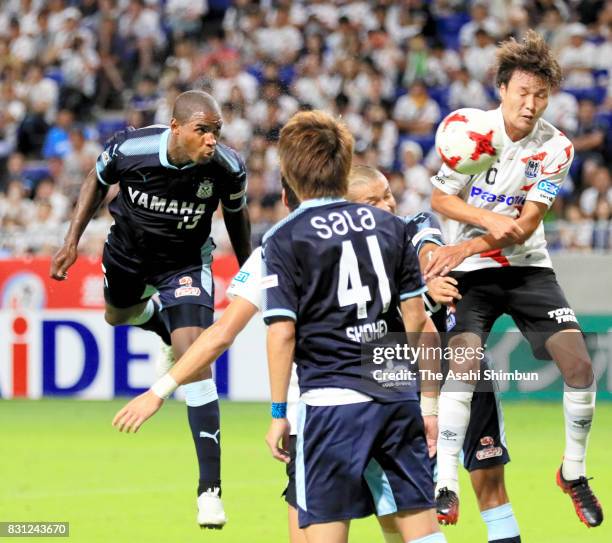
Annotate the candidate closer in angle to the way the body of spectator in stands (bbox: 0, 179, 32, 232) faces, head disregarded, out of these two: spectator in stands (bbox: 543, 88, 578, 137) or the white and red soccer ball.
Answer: the white and red soccer ball

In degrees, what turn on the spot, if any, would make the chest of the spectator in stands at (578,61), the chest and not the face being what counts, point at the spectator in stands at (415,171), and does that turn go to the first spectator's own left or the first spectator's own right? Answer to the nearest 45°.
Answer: approximately 45° to the first spectator's own right

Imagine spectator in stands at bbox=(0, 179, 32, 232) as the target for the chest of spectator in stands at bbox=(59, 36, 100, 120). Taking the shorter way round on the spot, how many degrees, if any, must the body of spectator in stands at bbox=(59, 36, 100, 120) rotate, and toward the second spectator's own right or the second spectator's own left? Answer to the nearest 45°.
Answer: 0° — they already face them

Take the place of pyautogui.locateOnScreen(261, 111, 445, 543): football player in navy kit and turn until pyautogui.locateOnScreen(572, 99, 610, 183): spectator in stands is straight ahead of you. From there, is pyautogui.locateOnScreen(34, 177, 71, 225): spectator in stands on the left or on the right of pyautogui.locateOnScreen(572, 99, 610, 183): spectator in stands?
left

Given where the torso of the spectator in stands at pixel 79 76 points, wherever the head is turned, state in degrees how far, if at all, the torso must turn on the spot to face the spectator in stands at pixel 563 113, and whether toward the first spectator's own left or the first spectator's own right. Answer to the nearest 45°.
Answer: approximately 45° to the first spectator's own left

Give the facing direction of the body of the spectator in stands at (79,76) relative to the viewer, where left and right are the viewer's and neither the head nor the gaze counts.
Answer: facing the viewer

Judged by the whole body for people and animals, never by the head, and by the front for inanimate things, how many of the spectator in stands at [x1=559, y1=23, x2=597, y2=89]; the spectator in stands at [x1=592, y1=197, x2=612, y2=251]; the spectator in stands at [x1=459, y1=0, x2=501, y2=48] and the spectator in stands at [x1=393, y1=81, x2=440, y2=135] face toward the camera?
4

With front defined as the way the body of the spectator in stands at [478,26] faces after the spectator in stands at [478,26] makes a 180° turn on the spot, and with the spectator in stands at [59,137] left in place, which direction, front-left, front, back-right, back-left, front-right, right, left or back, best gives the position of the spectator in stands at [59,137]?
left

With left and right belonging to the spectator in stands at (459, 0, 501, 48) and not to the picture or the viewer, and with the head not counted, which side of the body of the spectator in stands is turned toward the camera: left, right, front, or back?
front

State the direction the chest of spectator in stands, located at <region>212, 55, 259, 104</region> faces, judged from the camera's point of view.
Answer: toward the camera

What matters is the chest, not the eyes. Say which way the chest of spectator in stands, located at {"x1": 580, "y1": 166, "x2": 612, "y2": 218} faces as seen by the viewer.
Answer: toward the camera

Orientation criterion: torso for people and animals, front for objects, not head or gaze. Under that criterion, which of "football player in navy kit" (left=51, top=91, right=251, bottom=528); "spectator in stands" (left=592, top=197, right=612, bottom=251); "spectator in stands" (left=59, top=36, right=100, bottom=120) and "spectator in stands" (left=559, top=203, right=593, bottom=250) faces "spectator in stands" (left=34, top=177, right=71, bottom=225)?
"spectator in stands" (left=59, top=36, right=100, bottom=120)

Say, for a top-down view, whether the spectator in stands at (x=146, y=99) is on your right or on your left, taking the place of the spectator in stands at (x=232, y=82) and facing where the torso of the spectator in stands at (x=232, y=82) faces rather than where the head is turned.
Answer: on your right

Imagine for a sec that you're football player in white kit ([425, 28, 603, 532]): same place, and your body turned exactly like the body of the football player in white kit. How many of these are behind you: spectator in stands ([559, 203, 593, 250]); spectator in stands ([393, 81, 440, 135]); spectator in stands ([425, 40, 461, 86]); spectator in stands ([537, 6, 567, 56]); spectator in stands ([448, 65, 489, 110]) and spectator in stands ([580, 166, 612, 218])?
6
